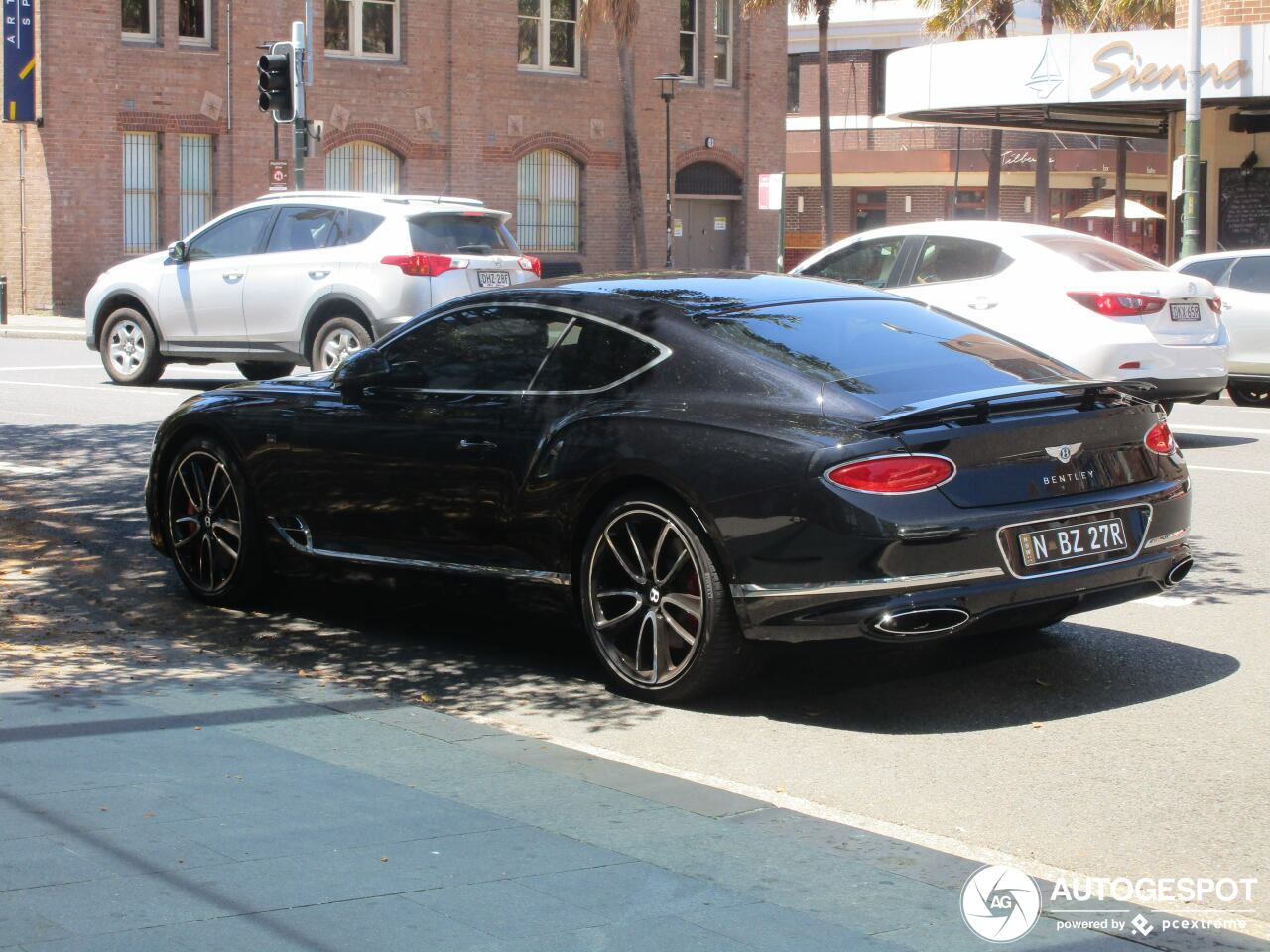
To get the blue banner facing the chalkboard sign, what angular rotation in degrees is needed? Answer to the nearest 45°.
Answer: approximately 45° to its left

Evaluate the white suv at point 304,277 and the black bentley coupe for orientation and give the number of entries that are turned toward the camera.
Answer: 0

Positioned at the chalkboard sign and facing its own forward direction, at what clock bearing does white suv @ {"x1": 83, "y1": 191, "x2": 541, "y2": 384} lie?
The white suv is roughly at 1 o'clock from the chalkboard sign.

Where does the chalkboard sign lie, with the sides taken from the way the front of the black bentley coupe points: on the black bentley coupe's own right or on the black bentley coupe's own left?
on the black bentley coupe's own right

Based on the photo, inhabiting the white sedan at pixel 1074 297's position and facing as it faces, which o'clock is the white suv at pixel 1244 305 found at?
the white suv at pixel 1244 305 is roughly at 2 o'clock from the white sedan at pixel 1074 297.

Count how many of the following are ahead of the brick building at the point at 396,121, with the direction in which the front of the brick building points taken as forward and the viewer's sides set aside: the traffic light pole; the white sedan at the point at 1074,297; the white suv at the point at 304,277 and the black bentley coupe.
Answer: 4

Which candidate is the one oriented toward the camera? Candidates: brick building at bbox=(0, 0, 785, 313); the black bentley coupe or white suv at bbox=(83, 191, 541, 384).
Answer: the brick building

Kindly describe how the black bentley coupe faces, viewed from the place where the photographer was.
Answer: facing away from the viewer and to the left of the viewer

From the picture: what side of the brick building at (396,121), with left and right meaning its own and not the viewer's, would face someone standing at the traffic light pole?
front

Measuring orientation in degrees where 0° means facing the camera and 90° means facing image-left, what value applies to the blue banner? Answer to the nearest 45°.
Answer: approximately 0°
